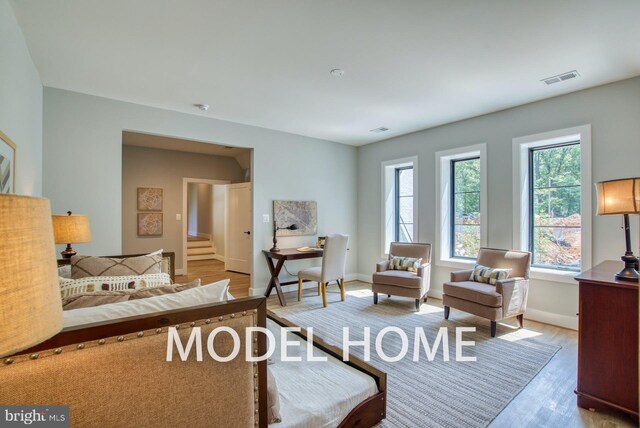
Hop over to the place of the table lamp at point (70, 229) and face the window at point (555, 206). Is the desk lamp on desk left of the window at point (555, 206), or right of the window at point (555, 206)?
left

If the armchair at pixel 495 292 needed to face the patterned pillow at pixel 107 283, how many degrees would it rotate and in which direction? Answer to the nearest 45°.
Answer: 0° — it already faces it

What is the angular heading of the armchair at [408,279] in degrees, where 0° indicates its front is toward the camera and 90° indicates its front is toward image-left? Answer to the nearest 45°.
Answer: approximately 45°

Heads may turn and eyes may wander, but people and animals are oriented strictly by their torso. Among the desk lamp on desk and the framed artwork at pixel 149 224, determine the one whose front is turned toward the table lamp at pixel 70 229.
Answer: the framed artwork

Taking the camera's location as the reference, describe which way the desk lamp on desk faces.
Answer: facing to the right of the viewer

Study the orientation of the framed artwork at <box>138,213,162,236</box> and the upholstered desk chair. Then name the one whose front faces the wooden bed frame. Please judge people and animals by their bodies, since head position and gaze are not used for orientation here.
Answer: the framed artwork

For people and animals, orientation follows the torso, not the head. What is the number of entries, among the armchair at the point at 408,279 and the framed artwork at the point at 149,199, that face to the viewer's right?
0

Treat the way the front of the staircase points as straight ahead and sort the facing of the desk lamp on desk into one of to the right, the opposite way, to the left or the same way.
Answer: to the left

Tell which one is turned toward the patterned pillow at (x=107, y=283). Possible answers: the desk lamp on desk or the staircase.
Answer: the staircase

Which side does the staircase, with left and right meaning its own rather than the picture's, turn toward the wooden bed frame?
front

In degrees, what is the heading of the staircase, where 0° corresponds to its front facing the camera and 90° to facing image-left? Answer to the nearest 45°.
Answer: approximately 0°

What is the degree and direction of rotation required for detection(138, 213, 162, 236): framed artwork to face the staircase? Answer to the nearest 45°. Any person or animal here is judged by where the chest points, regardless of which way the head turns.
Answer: approximately 135° to its left

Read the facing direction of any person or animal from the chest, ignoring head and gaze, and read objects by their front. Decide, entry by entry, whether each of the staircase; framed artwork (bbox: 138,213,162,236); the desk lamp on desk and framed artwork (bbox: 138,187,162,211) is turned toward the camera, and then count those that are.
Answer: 3

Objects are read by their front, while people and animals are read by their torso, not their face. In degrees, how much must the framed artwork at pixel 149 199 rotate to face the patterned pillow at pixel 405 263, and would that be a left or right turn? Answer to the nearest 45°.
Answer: approximately 45° to its left
